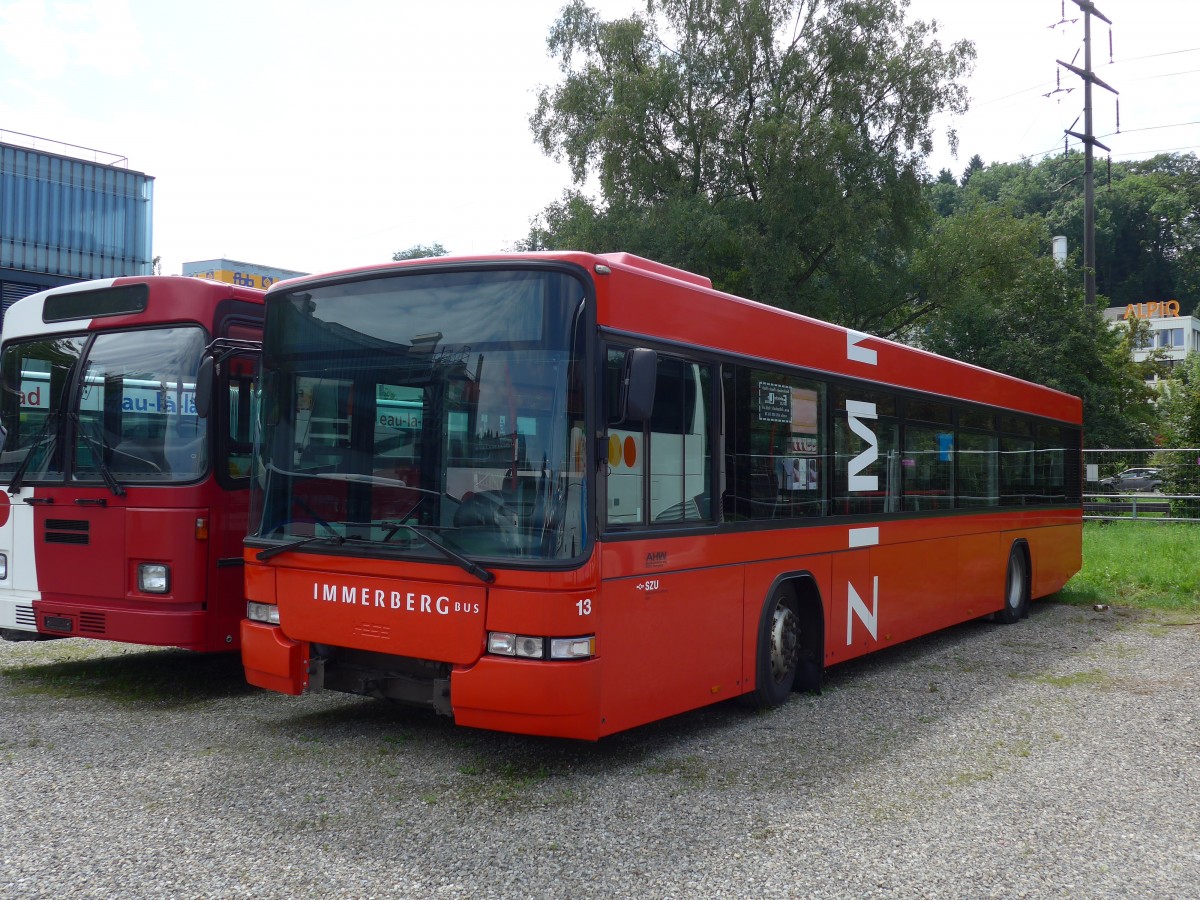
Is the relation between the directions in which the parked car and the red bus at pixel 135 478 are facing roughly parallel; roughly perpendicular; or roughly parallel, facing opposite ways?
roughly perpendicular

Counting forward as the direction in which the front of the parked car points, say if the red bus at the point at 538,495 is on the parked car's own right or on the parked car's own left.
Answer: on the parked car's own left

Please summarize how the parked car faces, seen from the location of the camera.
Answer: facing to the left of the viewer

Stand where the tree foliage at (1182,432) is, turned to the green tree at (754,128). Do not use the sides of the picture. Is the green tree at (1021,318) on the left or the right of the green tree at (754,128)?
right

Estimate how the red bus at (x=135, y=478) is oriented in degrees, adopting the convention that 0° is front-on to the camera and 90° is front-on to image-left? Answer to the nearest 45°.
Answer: approximately 45°

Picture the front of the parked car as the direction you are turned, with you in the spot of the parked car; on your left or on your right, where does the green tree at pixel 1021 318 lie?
on your right

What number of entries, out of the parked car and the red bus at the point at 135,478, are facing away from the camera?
0

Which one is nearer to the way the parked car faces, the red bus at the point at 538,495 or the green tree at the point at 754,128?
the green tree

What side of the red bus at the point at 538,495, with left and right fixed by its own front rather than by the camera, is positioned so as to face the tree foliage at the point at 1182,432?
back

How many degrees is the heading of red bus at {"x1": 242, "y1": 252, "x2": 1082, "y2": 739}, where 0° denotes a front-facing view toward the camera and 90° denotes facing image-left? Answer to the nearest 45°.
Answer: approximately 45°
